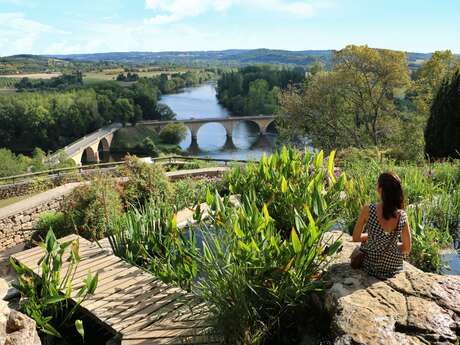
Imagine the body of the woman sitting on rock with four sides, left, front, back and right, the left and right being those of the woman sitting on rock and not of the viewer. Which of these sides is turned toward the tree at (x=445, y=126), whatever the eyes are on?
front

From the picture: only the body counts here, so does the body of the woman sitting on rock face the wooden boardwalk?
no

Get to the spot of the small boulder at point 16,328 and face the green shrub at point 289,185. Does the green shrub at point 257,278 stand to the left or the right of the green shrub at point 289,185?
right

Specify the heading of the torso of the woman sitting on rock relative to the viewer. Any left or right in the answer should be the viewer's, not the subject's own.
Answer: facing away from the viewer

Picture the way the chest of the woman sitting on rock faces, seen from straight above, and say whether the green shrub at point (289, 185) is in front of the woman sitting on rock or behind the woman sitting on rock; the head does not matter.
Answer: in front

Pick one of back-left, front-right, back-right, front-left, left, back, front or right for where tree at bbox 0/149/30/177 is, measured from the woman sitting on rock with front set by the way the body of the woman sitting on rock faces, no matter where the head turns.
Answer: front-left

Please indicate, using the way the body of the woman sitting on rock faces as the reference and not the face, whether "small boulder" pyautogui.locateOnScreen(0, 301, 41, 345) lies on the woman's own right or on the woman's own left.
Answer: on the woman's own left

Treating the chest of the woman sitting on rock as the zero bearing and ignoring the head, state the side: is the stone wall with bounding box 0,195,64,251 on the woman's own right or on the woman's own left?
on the woman's own left

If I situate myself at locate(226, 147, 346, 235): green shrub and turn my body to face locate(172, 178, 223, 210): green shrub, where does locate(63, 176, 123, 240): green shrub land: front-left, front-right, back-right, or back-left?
front-left

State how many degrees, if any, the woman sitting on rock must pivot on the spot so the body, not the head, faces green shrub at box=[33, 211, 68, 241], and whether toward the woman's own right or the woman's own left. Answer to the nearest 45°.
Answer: approximately 45° to the woman's own left

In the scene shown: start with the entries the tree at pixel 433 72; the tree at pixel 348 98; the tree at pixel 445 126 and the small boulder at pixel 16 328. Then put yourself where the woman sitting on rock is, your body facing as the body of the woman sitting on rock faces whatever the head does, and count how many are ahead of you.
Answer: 3

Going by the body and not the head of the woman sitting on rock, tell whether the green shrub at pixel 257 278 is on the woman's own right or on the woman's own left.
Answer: on the woman's own left

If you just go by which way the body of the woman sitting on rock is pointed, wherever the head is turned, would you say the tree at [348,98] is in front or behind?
in front

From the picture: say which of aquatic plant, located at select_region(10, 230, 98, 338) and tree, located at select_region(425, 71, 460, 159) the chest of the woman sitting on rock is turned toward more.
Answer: the tree

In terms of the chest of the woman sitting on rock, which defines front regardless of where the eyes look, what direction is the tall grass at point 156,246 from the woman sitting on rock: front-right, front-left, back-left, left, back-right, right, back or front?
left

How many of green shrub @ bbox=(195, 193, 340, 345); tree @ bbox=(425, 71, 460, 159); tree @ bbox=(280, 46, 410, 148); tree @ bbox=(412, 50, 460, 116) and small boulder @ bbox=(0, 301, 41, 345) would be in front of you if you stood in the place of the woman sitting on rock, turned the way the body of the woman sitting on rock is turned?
3
